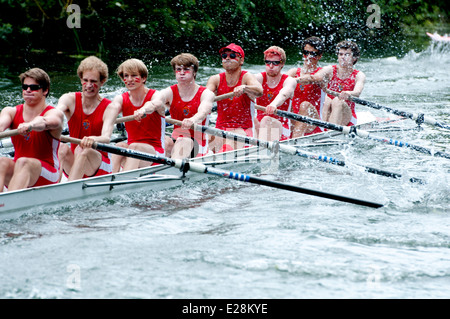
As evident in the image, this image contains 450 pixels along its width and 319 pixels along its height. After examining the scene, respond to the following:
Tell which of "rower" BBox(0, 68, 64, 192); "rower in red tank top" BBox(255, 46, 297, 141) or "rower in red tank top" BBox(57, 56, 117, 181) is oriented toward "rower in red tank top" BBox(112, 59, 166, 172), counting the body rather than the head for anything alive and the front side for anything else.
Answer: "rower in red tank top" BBox(255, 46, 297, 141)

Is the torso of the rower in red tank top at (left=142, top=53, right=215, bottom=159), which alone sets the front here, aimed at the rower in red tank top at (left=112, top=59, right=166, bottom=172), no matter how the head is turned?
yes

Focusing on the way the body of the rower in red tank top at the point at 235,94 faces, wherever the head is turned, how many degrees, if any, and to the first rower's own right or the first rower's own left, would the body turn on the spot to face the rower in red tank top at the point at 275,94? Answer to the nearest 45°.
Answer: approximately 180°

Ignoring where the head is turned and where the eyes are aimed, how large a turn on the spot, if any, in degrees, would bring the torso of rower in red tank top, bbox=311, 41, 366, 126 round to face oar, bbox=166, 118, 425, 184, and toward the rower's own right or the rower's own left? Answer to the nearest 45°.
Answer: approximately 45° to the rower's own left

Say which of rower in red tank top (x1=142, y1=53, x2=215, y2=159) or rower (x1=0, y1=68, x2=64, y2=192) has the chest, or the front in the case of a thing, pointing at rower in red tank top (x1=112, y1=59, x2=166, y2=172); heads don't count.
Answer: rower in red tank top (x1=142, y1=53, x2=215, y2=159)

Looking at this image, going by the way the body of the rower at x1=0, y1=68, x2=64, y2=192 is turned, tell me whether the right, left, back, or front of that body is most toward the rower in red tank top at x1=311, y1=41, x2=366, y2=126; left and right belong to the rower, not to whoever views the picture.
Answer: back

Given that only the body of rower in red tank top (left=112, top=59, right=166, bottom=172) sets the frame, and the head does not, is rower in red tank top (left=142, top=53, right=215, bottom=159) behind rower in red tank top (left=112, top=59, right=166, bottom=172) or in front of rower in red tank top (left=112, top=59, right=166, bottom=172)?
behind

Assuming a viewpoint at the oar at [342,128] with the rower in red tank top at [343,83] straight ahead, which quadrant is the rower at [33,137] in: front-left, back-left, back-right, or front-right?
back-left

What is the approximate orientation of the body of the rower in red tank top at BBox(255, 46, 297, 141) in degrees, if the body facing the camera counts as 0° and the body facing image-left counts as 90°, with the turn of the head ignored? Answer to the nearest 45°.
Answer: approximately 45°

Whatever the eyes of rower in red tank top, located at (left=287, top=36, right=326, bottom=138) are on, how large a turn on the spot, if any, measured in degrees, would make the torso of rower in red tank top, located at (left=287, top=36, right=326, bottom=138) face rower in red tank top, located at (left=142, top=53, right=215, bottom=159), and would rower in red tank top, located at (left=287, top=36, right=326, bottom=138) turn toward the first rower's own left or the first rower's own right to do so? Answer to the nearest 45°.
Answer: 0° — they already face them

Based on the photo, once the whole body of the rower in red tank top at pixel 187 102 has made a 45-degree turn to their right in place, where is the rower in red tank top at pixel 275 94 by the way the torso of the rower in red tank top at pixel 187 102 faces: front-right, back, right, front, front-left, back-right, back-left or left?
back-right

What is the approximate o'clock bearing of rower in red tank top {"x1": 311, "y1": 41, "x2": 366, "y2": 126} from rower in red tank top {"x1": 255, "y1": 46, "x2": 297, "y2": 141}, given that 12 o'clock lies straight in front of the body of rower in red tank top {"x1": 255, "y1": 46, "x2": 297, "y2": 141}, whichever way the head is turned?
rower in red tank top {"x1": 311, "y1": 41, "x2": 366, "y2": 126} is roughly at 6 o'clock from rower in red tank top {"x1": 255, "y1": 46, "x2": 297, "y2": 141}.

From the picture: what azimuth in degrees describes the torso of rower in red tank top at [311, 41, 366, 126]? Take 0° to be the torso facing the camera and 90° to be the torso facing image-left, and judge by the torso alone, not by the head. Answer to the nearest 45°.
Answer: approximately 45°

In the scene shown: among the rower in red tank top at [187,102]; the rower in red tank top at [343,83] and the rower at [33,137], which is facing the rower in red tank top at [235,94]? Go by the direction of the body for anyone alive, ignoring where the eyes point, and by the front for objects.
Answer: the rower in red tank top at [343,83]
